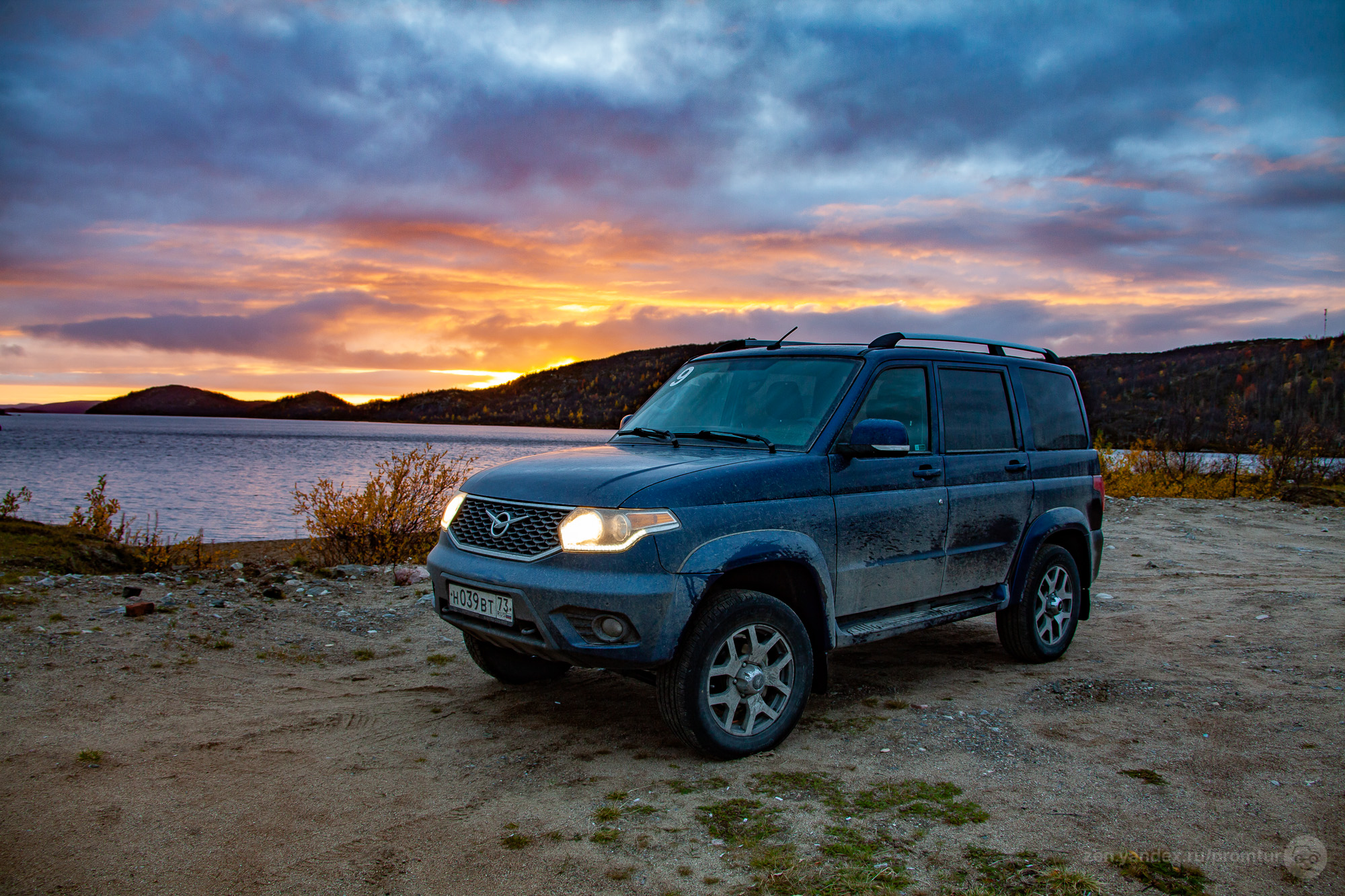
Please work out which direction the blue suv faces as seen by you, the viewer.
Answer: facing the viewer and to the left of the viewer

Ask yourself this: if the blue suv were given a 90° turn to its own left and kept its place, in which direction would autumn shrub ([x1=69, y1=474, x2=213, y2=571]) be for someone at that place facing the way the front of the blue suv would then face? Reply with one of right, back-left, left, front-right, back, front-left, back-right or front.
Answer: back

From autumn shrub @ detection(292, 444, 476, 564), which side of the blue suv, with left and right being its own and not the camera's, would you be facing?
right
